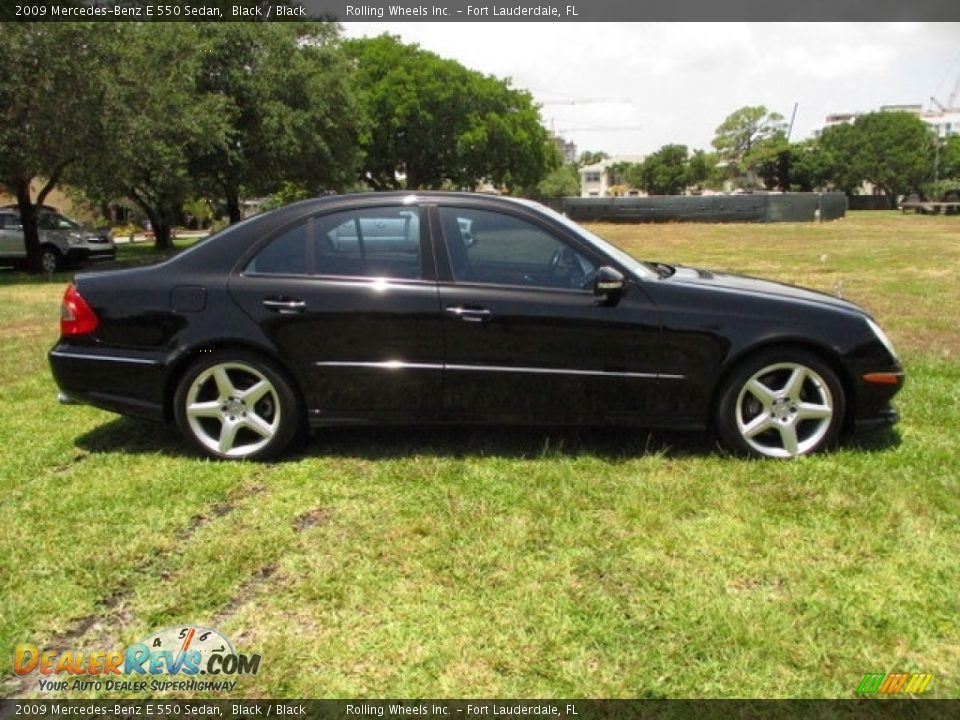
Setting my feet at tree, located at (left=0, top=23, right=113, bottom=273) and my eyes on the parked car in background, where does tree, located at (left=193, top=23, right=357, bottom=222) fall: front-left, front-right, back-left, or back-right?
front-right

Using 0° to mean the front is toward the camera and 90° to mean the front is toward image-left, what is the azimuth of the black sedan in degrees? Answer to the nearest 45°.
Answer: approximately 270°

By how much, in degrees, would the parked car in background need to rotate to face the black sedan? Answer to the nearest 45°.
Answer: approximately 45° to its right

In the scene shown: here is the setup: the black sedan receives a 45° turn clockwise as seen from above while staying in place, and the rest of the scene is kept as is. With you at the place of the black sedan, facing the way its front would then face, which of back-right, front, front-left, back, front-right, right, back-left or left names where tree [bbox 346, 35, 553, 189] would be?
back-left

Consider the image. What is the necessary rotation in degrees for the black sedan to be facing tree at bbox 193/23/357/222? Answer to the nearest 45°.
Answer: approximately 90° to its left

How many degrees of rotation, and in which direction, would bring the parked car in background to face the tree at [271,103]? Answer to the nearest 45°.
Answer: approximately 90° to its left

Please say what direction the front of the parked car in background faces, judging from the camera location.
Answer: facing the viewer and to the right of the viewer

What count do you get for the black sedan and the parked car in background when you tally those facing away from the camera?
0

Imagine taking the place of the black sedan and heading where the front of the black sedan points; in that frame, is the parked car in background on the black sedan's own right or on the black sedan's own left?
on the black sedan's own left

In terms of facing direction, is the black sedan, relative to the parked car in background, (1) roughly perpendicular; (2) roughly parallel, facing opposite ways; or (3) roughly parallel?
roughly parallel
